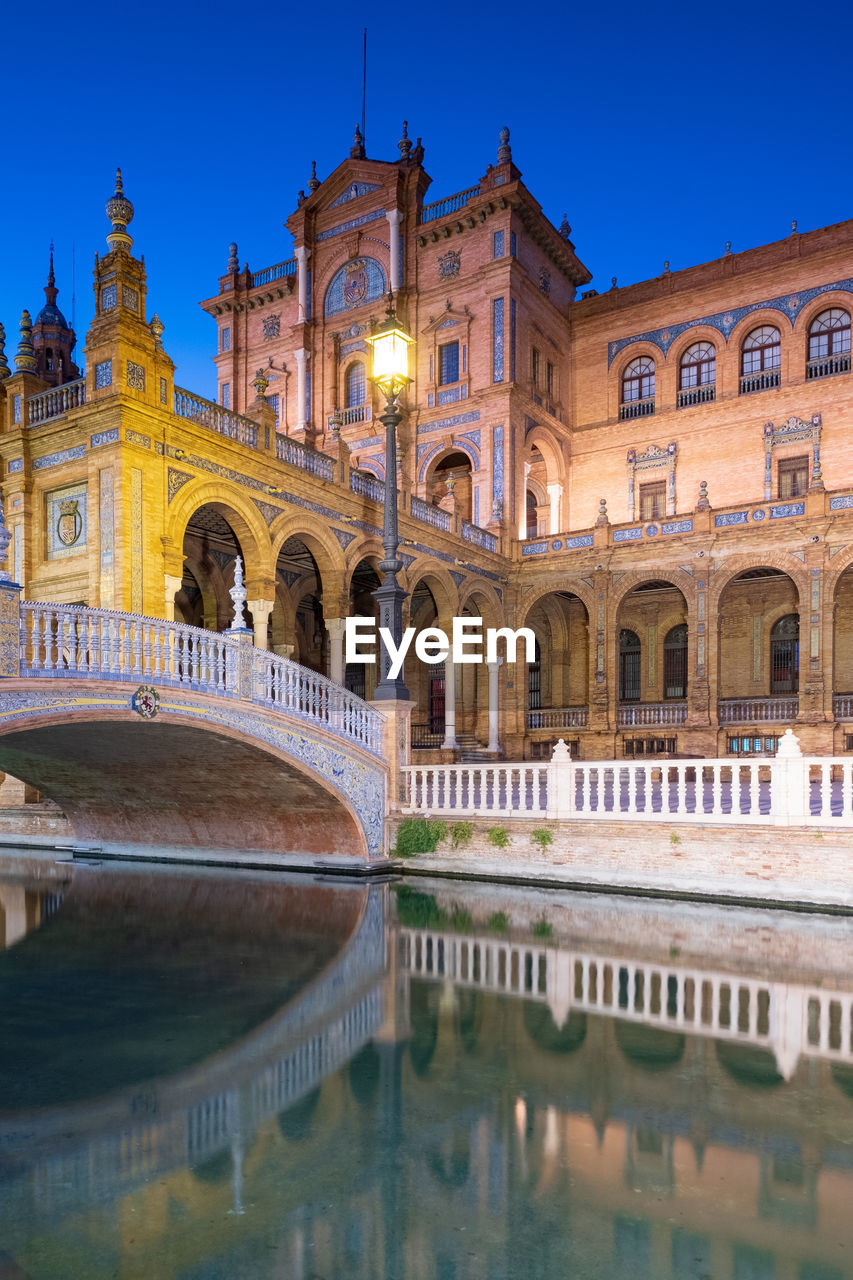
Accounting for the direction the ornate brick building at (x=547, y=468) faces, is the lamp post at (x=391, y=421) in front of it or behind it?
in front

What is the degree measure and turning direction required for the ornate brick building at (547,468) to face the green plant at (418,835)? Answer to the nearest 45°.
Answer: approximately 45° to its left

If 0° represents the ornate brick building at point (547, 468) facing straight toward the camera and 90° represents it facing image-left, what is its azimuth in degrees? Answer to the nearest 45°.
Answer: approximately 45°
